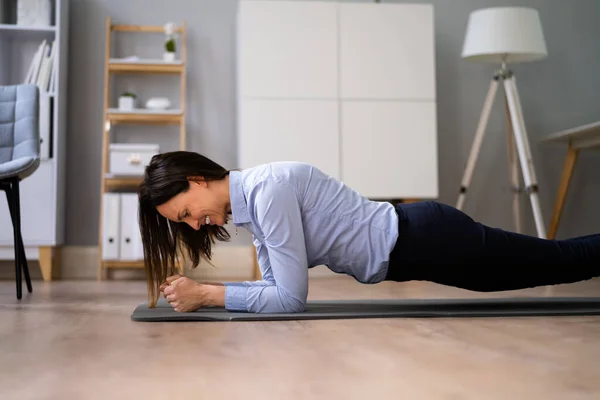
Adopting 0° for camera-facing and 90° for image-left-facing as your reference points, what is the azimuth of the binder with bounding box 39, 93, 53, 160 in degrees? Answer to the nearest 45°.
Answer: approximately 0°

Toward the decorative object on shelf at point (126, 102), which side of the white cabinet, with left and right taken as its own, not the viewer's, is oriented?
right

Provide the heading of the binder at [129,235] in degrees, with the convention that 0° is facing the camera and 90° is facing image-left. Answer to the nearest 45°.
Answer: approximately 0°
